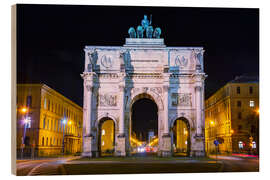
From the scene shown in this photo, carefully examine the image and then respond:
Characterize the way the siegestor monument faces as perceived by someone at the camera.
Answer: facing the viewer
